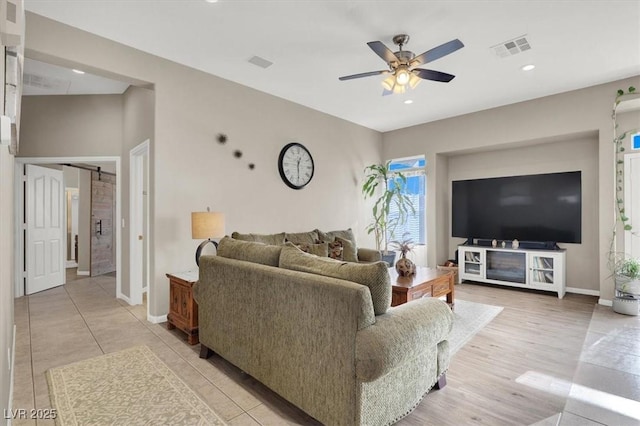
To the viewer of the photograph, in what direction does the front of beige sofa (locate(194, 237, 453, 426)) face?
facing away from the viewer and to the right of the viewer

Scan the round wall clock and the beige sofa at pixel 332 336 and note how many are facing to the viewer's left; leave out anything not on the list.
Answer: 0

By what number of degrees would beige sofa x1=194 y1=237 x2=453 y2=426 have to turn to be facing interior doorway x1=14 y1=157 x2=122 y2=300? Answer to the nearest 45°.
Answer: approximately 90° to its left

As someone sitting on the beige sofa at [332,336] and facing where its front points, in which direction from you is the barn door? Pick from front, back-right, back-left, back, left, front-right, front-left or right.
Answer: left

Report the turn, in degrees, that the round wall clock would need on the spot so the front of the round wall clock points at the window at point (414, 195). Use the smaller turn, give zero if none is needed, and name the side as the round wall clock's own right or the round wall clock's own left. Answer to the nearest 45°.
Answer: approximately 90° to the round wall clock's own left

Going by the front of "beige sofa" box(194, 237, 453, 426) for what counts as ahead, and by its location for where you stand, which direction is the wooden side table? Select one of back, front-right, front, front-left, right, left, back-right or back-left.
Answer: left

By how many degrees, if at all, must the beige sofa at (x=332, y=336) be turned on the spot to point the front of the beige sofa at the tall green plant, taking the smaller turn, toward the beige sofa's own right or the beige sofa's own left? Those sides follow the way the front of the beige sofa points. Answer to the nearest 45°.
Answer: approximately 45° to the beige sofa's own left

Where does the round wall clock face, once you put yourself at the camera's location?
facing the viewer and to the right of the viewer

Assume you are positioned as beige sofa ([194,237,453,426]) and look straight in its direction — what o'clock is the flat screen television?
The flat screen television is roughly at 12 o'clock from the beige sofa.

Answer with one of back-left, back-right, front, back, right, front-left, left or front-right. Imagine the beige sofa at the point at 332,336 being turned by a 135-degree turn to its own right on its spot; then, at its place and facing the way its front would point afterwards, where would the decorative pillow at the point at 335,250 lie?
back

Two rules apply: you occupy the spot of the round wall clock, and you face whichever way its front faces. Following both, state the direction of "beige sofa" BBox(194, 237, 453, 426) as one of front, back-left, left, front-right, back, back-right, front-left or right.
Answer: front-right

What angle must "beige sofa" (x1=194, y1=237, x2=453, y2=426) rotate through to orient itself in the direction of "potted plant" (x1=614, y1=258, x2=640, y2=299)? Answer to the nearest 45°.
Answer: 0° — it already faces it

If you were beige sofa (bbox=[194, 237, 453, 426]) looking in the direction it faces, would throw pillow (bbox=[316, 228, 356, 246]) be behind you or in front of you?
in front
